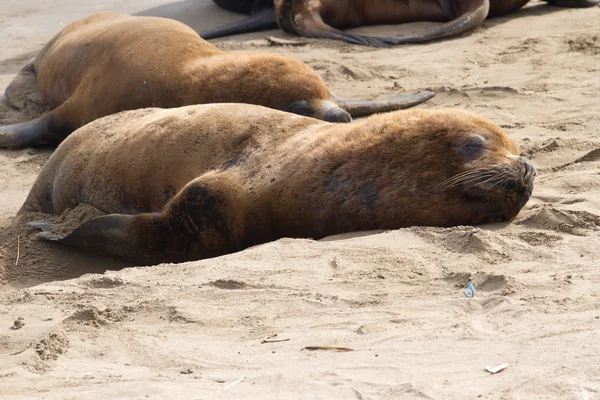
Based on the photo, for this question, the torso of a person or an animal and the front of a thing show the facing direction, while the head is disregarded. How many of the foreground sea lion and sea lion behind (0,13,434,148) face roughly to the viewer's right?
2

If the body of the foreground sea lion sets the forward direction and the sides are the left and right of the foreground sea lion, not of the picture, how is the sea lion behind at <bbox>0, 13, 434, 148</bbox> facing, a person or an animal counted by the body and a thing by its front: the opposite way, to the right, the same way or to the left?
the same way

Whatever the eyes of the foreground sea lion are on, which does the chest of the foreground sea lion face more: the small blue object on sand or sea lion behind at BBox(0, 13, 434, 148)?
the small blue object on sand

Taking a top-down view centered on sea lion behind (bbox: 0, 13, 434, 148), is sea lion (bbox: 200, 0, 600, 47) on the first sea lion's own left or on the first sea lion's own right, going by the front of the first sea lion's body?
on the first sea lion's own left

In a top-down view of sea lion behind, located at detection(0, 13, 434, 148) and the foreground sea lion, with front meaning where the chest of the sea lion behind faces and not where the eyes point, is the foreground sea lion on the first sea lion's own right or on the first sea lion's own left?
on the first sea lion's own right

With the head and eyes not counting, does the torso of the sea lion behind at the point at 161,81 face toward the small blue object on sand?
no

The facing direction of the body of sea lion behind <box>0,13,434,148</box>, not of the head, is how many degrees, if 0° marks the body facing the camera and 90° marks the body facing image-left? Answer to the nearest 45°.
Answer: approximately 270°

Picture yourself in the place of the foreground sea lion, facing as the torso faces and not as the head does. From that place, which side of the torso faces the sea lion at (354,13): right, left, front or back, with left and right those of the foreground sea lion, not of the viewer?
left

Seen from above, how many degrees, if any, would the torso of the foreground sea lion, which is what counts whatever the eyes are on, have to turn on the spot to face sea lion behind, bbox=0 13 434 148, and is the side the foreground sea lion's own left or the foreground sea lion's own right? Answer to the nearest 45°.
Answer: approximately 90° to the foreground sea lion's own left

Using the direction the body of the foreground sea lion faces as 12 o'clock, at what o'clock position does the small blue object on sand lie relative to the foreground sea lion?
The small blue object on sand is roughly at 2 o'clock from the foreground sea lion.

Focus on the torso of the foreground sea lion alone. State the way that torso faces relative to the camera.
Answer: to the viewer's right
